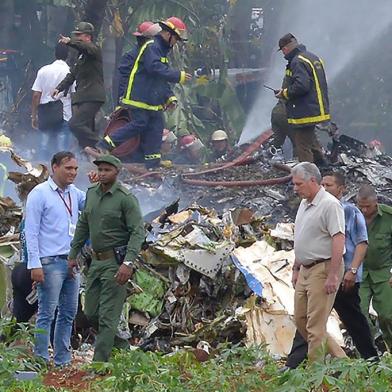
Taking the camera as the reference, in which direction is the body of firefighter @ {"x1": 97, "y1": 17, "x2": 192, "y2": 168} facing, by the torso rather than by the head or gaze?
to the viewer's right

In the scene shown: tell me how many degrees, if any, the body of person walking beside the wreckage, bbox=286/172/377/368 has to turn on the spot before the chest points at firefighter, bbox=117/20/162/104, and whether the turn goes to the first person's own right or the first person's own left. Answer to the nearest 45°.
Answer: approximately 90° to the first person's own right

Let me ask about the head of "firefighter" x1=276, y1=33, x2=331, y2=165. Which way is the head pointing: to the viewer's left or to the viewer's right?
to the viewer's left

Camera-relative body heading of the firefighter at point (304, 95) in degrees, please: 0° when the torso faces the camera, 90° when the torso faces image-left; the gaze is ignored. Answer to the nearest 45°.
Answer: approximately 90°

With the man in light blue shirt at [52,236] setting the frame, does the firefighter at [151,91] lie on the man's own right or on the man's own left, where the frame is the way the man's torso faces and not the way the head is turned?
on the man's own left

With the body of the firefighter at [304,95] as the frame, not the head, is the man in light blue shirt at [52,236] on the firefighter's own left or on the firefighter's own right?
on the firefighter's own left

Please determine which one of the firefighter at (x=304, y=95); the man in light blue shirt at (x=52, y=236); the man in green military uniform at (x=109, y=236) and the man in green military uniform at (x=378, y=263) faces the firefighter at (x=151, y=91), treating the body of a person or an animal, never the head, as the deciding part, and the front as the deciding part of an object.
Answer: the firefighter at (x=304, y=95)

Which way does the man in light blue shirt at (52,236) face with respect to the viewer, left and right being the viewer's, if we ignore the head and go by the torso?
facing the viewer and to the right of the viewer

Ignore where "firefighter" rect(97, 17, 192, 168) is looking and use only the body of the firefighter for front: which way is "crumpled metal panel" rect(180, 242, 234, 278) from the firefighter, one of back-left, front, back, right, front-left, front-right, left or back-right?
right

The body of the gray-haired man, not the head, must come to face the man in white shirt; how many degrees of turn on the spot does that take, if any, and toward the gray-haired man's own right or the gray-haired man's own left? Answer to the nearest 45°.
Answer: approximately 90° to the gray-haired man's own right

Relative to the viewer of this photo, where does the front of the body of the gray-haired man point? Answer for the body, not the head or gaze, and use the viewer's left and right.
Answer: facing the viewer and to the left of the viewer

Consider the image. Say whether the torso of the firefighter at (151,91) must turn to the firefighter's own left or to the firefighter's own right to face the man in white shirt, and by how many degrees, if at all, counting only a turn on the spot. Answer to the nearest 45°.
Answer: approximately 135° to the firefighter's own left

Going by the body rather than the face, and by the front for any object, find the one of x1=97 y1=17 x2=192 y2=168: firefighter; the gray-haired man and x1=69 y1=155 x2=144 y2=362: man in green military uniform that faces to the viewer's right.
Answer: the firefighter

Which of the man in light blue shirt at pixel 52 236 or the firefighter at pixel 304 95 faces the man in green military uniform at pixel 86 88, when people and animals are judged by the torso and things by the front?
the firefighter

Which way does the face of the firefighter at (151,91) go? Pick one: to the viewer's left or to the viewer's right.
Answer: to the viewer's right
